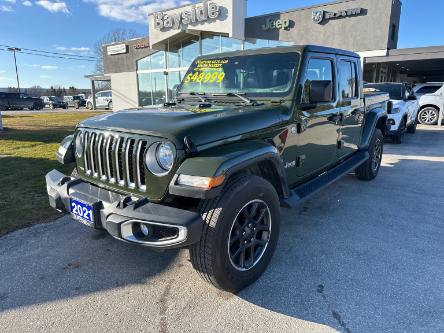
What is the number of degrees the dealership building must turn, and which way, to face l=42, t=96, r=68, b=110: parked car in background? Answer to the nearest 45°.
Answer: approximately 90° to its right

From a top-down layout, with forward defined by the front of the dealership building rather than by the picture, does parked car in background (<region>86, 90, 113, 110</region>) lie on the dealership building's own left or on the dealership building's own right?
on the dealership building's own right

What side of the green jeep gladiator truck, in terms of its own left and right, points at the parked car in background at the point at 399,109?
back

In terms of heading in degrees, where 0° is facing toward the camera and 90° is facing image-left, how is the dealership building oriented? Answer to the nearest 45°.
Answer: approximately 45°

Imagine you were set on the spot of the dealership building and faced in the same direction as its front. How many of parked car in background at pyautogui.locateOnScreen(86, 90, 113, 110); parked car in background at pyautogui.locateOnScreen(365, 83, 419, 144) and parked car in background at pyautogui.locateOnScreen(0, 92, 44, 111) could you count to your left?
1

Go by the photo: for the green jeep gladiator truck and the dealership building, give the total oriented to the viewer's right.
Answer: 0

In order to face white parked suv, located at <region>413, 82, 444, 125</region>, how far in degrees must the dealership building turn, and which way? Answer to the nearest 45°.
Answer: approximately 90° to its left

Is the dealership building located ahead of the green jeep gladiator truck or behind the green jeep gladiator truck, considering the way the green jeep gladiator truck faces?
behind

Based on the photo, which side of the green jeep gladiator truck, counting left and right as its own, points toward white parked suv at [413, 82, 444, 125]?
back
